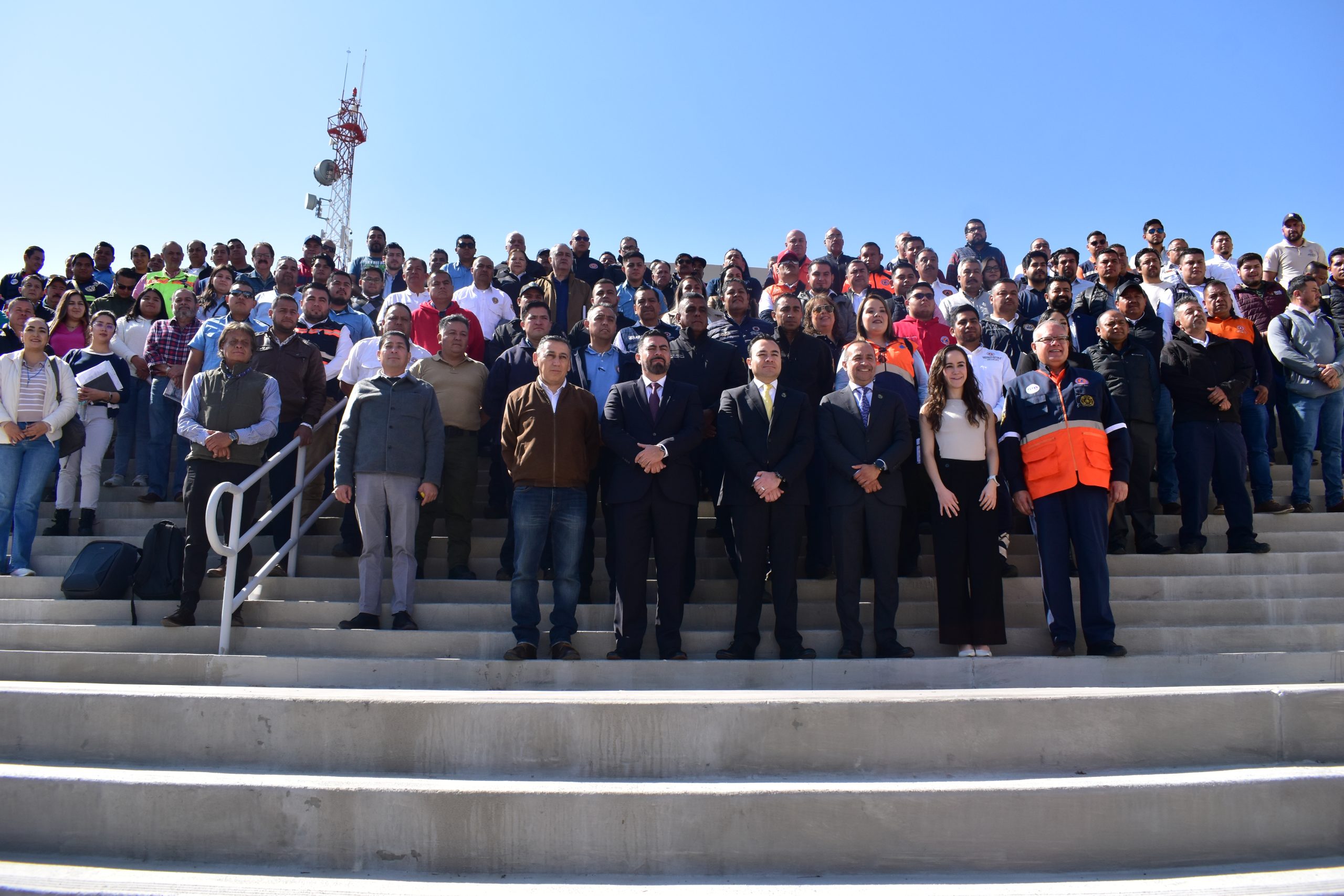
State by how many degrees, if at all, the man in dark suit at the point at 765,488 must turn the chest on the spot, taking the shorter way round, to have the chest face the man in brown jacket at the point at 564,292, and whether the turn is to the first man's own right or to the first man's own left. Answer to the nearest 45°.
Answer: approximately 135° to the first man's own right

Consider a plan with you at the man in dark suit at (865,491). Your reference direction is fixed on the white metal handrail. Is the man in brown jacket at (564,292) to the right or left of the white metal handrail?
right

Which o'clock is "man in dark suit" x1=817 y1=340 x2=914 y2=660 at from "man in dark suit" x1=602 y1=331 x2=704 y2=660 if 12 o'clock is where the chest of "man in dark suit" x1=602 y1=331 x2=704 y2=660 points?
"man in dark suit" x1=817 y1=340 x2=914 y2=660 is roughly at 9 o'clock from "man in dark suit" x1=602 y1=331 x2=704 y2=660.

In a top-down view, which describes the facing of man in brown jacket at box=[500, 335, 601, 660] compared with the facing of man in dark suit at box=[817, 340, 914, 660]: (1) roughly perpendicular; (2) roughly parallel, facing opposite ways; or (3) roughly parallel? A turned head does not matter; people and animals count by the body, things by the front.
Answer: roughly parallel

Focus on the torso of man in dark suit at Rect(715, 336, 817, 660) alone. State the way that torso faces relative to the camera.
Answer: toward the camera

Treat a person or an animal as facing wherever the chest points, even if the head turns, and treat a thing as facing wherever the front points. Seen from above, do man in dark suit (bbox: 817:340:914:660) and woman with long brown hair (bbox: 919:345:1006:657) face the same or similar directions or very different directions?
same or similar directions

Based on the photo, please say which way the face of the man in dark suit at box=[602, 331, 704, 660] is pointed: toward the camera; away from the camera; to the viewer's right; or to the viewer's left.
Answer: toward the camera

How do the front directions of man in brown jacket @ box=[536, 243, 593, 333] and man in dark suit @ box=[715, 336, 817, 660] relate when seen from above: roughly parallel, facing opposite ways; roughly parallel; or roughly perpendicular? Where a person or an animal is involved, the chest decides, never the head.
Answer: roughly parallel

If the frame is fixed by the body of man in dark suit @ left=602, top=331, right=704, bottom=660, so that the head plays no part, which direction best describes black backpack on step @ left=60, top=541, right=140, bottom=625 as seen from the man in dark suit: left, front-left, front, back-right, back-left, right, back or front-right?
right

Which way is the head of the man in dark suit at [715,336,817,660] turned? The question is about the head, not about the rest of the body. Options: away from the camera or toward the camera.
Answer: toward the camera

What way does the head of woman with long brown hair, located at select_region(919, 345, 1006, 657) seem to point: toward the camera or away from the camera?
toward the camera

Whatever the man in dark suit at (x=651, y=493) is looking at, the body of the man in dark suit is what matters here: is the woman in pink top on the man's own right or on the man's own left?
on the man's own right

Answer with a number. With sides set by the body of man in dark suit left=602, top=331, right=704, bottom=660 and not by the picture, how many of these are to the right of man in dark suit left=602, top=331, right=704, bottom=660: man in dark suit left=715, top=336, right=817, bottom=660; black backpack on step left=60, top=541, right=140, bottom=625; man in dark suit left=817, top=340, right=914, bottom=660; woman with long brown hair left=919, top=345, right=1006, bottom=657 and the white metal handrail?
2

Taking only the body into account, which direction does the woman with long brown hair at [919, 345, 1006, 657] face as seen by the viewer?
toward the camera

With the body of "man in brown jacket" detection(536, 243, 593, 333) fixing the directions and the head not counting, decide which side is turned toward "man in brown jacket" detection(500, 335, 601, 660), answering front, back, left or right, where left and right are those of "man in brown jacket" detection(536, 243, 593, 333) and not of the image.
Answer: front
